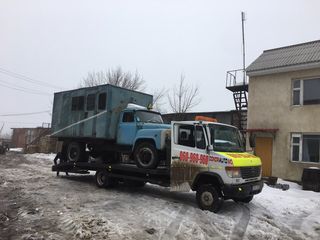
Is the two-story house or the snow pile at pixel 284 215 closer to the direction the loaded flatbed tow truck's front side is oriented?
the snow pile

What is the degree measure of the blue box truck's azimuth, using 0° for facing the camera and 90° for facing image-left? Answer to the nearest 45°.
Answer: approximately 315°

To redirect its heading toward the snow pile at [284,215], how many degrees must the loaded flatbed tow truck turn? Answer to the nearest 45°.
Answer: approximately 45° to its left

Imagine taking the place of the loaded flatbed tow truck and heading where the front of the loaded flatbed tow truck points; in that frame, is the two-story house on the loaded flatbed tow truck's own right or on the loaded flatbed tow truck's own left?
on the loaded flatbed tow truck's own left

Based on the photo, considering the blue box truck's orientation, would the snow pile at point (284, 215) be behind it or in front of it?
in front

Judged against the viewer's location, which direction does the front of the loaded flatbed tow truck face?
facing the viewer and to the right of the viewer
